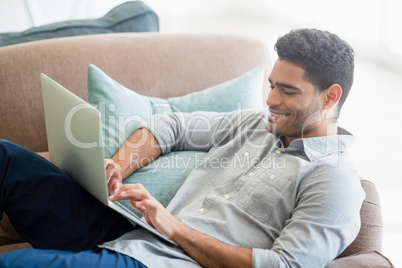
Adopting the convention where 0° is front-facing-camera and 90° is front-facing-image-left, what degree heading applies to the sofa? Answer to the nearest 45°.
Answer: approximately 0°
